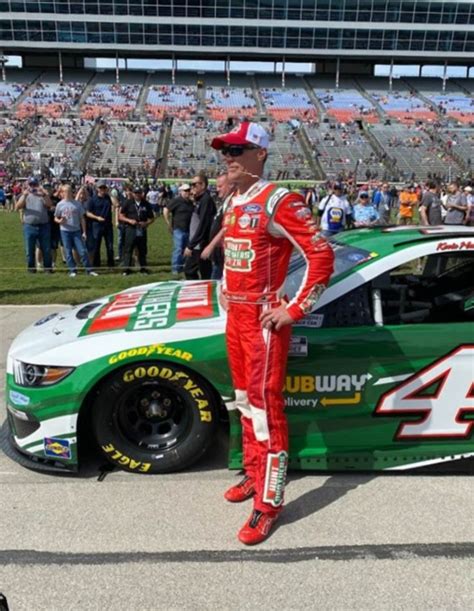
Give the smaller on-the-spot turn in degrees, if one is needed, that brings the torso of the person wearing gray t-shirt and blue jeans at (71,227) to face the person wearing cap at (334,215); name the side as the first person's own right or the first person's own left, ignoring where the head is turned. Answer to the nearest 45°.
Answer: approximately 90° to the first person's own left

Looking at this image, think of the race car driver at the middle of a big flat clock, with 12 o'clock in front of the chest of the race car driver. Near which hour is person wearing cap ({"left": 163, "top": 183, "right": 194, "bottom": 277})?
The person wearing cap is roughly at 4 o'clock from the race car driver.

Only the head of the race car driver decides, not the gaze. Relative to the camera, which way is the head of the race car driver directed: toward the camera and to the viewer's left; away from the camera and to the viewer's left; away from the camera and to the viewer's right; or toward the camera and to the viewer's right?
toward the camera and to the viewer's left

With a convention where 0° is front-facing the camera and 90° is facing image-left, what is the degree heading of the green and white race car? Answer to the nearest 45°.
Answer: approximately 90°

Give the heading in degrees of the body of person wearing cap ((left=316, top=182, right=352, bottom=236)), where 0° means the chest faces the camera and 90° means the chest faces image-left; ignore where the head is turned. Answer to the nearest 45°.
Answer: approximately 0°
